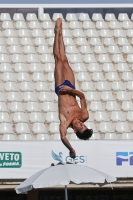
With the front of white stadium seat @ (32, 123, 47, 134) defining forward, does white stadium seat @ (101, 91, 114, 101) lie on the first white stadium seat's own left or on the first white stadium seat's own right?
on the first white stadium seat's own left

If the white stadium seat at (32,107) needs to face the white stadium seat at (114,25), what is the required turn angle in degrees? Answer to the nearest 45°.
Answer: approximately 135° to its left

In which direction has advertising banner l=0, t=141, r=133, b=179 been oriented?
toward the camera

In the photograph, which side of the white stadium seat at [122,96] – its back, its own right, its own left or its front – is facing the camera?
front

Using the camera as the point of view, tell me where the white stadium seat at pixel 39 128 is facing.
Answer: facing the viewer

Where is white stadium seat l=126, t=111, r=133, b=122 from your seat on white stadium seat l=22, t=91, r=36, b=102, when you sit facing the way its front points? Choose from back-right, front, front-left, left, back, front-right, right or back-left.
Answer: left

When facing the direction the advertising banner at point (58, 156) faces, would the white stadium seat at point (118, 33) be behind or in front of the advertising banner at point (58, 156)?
behind

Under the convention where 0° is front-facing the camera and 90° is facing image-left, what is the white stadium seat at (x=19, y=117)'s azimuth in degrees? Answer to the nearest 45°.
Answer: approximately 0°
